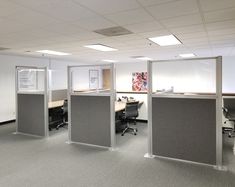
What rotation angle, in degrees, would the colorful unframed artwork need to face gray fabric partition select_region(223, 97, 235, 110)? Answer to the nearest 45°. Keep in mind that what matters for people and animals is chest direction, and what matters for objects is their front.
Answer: approximately 45° to its left

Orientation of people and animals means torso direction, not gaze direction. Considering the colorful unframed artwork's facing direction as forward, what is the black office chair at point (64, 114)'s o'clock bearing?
The black office chair is roughly at 1 o'clock from the colorful unframed artwork.

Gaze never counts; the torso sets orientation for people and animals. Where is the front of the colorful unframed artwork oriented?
toward the camera

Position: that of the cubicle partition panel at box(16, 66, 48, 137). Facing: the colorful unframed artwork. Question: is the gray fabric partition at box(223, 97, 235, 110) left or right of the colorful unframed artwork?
right

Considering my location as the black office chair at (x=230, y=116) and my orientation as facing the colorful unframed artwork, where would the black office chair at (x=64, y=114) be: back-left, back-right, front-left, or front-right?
front-left

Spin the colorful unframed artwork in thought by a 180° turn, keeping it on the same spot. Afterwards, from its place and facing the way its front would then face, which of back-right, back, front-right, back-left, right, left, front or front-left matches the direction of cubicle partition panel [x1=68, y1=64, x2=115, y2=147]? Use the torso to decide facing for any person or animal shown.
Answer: back

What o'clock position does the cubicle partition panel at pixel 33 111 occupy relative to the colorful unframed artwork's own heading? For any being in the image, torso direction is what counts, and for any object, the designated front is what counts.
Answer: The cubicle partition panel is roughly at 1 o'clock from the colorful unframed artwork.

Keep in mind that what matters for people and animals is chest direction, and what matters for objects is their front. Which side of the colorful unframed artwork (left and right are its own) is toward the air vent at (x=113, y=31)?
front

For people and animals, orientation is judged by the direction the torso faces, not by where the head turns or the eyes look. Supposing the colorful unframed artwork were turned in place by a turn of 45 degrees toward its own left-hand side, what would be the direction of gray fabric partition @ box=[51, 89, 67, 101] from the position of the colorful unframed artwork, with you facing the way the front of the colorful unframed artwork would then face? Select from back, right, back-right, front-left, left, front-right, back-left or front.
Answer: right

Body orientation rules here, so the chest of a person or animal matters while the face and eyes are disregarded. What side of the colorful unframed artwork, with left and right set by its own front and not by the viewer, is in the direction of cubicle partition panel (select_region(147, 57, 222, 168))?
front

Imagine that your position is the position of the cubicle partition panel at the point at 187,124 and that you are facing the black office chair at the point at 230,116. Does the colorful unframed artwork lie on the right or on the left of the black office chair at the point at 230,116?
left
